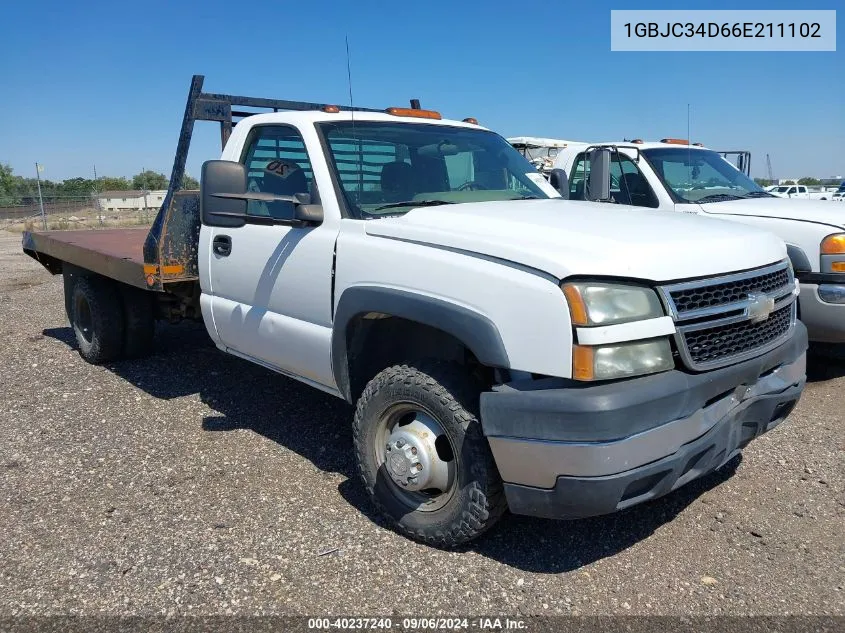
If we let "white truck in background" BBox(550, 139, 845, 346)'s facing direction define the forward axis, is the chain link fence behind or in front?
behind

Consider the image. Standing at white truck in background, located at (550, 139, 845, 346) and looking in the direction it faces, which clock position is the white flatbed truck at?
The white flatbed truck is roughly at 2 o'clock from the white truck in background.

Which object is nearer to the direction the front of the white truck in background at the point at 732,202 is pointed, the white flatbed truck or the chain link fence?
the white flatbed truck

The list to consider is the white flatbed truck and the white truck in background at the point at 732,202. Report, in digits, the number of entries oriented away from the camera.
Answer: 0

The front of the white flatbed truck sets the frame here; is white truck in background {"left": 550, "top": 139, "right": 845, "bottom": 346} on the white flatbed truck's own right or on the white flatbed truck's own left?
on the white flatbed truck's own left

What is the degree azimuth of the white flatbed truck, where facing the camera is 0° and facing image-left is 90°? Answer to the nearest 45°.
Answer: approximately 315°

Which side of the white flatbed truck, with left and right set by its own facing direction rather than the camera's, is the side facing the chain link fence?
back

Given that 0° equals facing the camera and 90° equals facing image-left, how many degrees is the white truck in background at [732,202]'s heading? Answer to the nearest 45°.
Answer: approximately 315°
